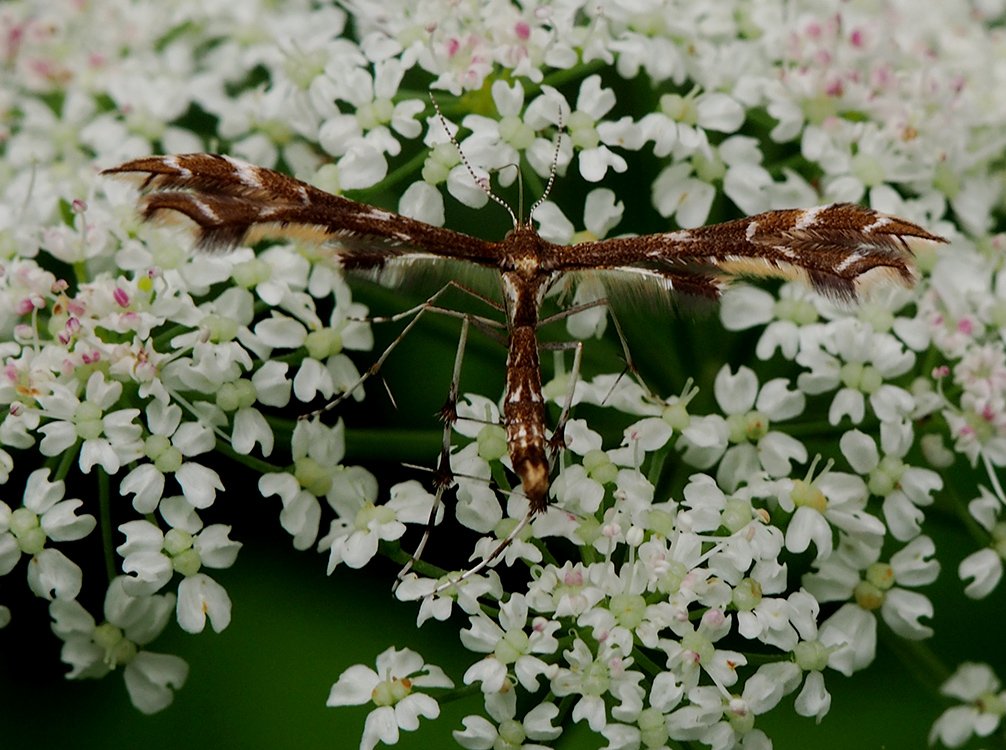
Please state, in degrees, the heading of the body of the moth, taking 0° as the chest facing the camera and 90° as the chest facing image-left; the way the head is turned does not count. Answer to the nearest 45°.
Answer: approximately 180°

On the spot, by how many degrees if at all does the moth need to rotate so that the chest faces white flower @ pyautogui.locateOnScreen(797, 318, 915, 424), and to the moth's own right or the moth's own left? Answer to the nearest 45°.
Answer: approximately 90° to the moth's own right

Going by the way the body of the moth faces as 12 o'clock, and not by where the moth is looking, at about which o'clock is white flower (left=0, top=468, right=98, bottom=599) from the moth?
The white flower is roughly at 8 o'clock from the moth.
